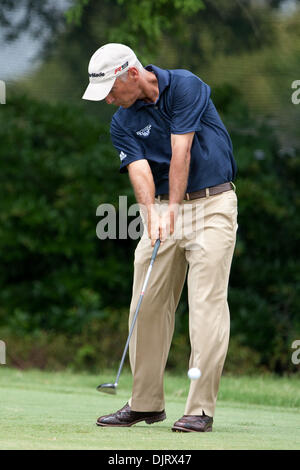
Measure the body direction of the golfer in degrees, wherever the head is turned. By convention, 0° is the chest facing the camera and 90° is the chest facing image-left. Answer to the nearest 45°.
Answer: approximately 45°
